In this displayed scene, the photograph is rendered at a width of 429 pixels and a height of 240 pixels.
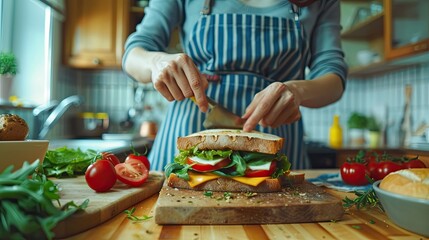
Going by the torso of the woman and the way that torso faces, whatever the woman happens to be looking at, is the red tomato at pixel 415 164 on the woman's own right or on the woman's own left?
on the woman's own left

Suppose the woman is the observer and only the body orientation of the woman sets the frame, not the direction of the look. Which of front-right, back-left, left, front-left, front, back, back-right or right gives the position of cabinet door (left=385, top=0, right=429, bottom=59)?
back-left

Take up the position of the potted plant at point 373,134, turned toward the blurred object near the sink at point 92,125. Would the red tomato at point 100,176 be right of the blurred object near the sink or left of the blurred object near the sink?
left

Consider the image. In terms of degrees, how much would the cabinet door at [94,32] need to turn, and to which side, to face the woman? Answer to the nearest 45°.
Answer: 0° — it already faces them

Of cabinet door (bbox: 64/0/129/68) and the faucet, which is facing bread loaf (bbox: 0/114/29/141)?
the cabinet door

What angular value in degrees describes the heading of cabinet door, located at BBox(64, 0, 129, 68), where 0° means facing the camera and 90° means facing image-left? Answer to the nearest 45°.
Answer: approximately 0°

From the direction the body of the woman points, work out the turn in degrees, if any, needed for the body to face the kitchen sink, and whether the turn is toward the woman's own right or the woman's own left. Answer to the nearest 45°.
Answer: approximately 135° to the woman's own right

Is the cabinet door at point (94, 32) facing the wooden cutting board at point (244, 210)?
yes

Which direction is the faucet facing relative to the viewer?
to the viewer's right
